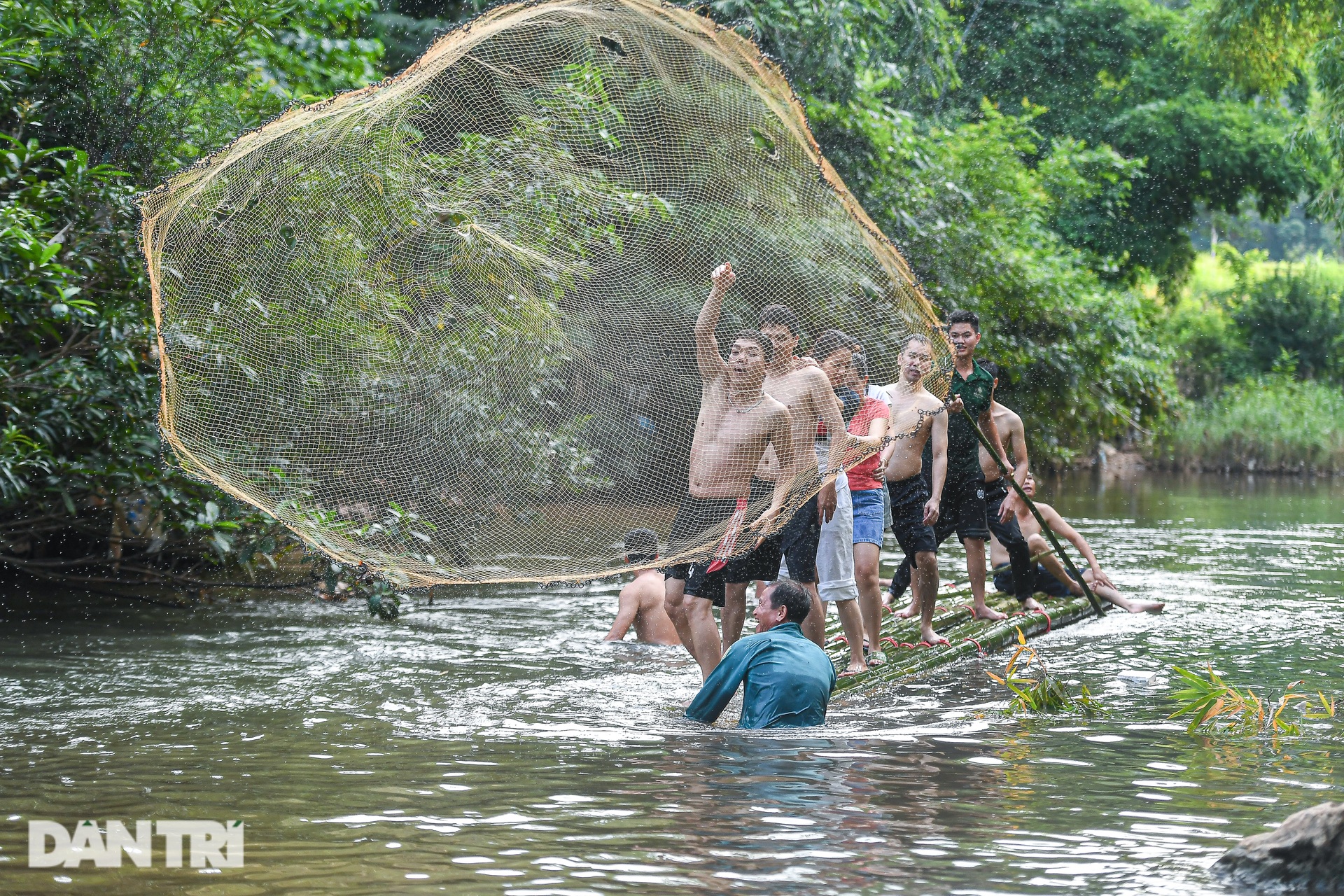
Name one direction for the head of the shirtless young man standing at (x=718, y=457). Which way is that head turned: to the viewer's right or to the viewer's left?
to the viewer's left

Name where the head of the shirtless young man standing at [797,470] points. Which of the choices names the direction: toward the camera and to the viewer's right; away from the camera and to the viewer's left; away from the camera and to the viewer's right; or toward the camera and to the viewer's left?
toward the camera and to the viewer's left

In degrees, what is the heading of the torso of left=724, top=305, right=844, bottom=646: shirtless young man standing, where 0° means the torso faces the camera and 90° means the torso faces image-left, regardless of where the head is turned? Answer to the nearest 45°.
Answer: approximately 45°

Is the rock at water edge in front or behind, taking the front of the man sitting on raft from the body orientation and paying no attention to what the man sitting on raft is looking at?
in front

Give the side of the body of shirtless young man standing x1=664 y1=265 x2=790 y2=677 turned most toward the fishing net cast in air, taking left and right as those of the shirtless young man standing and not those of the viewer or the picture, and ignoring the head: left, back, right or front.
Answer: right

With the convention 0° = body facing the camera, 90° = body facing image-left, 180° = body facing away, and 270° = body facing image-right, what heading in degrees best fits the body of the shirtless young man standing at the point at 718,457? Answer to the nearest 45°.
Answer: approximately 45°
